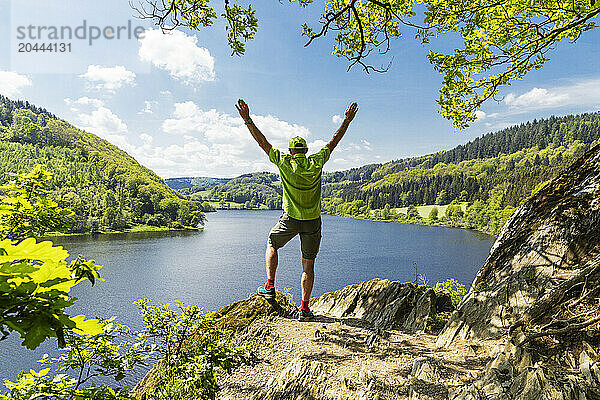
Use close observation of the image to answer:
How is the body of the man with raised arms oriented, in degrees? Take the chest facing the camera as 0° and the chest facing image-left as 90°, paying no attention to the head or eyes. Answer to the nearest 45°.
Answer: approximately 180°

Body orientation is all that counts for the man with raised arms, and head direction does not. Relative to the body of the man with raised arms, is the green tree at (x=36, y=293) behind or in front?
behind
